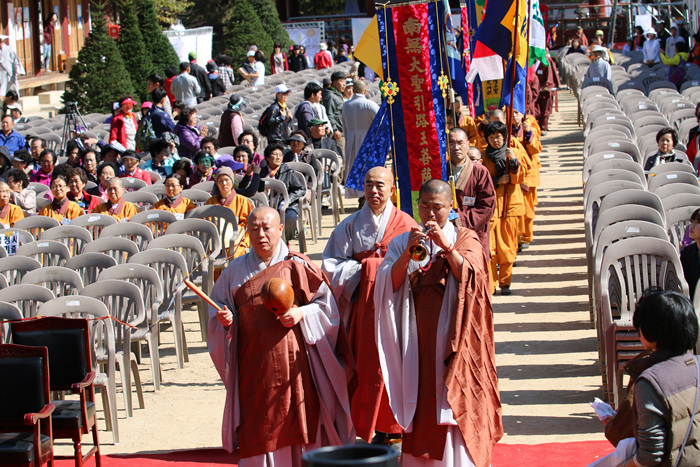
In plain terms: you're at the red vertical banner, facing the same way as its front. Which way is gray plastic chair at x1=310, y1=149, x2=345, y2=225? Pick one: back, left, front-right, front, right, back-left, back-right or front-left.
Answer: back

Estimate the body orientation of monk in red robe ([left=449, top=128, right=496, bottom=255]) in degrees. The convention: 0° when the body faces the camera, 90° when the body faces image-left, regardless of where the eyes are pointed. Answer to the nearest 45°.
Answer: approximately 45°

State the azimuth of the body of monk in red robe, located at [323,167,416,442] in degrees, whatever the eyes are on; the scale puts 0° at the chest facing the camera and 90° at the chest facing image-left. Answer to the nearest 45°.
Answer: approximately 0°

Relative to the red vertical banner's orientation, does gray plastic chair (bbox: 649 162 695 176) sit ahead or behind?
behind
